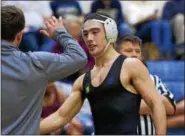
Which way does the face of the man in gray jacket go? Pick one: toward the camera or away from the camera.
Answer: away from the camera

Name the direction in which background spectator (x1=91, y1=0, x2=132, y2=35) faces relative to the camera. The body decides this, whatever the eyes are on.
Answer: toward the camera

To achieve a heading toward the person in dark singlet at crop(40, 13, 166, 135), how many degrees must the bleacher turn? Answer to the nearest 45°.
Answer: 0° — it already faces them

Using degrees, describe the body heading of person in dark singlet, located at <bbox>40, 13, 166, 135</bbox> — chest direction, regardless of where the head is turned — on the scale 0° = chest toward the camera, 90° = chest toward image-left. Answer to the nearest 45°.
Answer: approximately 45°

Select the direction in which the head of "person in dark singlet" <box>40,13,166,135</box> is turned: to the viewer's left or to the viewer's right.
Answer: to the viewer's left

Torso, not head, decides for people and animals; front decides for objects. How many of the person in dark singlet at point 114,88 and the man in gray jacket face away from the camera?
1

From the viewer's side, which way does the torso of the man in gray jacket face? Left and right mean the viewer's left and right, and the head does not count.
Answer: facing away from the viewer

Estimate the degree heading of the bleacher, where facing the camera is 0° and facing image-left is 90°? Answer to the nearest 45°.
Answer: approximately 0°

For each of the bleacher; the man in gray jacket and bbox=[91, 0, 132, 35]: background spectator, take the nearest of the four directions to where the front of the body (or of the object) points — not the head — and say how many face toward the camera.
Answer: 2

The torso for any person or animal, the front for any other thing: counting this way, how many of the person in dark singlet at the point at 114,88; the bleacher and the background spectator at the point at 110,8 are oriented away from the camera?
0

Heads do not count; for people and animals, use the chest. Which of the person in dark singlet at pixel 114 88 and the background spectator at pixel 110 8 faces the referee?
the background spectator

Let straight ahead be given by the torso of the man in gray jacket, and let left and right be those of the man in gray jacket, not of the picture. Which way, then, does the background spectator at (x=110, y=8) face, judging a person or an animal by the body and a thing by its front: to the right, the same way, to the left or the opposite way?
the opposite way

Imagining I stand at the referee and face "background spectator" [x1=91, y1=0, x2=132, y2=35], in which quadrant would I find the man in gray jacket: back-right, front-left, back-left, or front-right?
back-left

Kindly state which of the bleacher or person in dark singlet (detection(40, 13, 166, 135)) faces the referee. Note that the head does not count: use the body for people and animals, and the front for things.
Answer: the bleacher

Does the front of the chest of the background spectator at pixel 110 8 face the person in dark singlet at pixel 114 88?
yes
